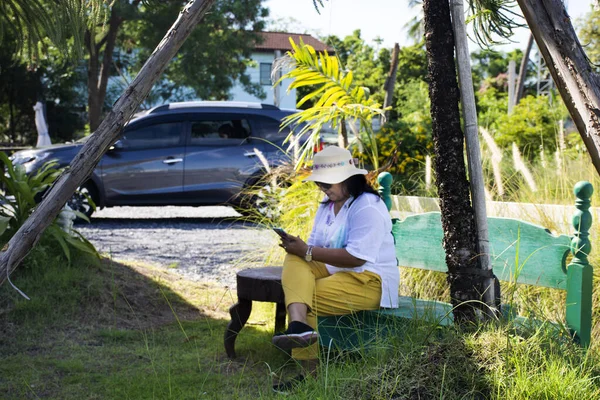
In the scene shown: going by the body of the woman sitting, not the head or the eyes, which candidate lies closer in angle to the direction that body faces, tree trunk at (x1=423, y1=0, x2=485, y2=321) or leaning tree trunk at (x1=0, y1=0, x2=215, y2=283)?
the leaning tree trunk

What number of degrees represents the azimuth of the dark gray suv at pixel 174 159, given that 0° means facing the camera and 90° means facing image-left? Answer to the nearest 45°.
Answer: approximately 90°

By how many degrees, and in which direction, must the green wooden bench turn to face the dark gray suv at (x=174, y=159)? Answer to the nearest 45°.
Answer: approximately 90° to its right

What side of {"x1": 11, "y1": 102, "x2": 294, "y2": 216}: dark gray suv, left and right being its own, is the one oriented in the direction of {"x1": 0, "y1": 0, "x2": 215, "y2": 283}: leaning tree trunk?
left

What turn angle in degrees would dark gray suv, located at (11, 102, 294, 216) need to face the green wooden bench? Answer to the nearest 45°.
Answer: approximately 90° to its left

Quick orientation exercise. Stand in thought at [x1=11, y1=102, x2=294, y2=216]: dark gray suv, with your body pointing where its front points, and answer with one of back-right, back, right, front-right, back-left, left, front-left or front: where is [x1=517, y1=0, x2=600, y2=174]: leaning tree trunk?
left

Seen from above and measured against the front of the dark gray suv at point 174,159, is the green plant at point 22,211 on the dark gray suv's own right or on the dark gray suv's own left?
on the dark gray suv's own left
